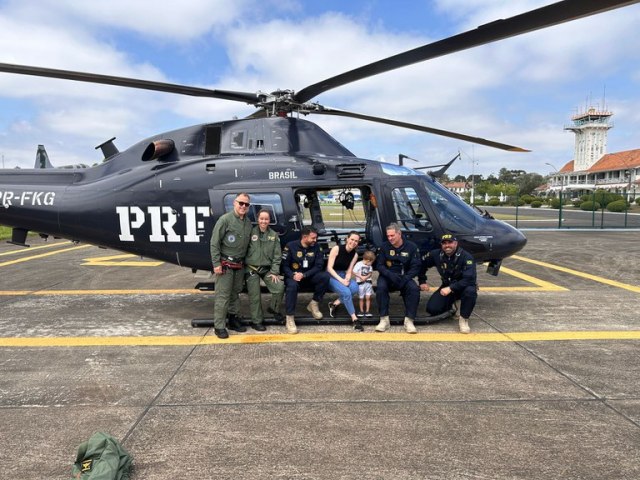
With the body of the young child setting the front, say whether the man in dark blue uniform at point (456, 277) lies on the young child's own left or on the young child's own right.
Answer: on the young child's own left

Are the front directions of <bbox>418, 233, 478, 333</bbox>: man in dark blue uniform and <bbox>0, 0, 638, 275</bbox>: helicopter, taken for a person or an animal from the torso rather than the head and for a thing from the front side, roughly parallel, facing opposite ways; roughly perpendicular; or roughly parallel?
roughly perpendicular

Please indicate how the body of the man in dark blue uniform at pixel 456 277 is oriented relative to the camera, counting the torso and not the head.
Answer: toward the camera

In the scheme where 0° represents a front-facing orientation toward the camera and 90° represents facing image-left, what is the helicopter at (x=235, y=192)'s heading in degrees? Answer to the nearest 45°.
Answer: approximately 270°

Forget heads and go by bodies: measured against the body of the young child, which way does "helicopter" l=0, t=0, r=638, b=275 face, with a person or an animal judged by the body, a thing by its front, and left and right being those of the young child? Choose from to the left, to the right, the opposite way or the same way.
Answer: to the left

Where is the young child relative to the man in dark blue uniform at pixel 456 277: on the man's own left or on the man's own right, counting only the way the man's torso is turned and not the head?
on the man's own right

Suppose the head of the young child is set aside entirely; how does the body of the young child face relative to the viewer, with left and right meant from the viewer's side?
facing the viewer

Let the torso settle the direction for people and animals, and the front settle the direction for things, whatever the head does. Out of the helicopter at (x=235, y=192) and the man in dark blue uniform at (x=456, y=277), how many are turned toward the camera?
1

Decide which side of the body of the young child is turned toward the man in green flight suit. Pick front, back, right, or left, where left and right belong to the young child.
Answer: right
